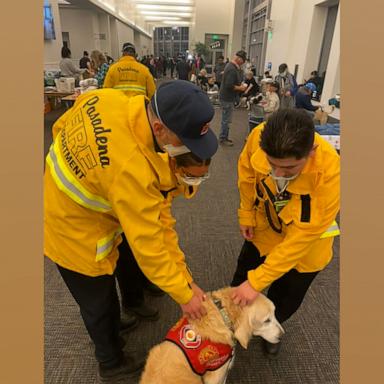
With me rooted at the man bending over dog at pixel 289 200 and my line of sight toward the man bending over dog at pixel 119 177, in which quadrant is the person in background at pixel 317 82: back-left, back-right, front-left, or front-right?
back-right

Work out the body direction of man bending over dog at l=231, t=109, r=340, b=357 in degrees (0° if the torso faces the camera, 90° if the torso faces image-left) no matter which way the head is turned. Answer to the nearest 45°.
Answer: approximately 45°

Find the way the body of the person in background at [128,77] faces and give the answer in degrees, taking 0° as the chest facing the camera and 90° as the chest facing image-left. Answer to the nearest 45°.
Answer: approximately 180°

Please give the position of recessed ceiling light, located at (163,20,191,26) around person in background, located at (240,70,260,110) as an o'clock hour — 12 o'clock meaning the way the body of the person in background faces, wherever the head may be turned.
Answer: The recessed ceiling light is roughly at 4 o'clock from the person in background.

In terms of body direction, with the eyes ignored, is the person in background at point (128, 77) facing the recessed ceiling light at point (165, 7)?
yes

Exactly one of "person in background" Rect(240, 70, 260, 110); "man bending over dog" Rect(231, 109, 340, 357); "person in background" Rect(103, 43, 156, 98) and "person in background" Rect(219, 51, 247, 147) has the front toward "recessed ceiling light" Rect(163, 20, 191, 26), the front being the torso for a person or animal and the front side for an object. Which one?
"person in background" Rect(103, 43, 156, 98)

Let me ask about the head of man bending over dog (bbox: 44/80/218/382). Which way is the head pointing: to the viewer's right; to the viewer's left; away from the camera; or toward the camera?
to the viewer's right

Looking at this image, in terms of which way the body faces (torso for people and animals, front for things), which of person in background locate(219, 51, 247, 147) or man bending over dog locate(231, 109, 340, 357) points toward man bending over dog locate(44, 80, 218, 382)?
man bending over dog locate(231, 109, 340, 357)
